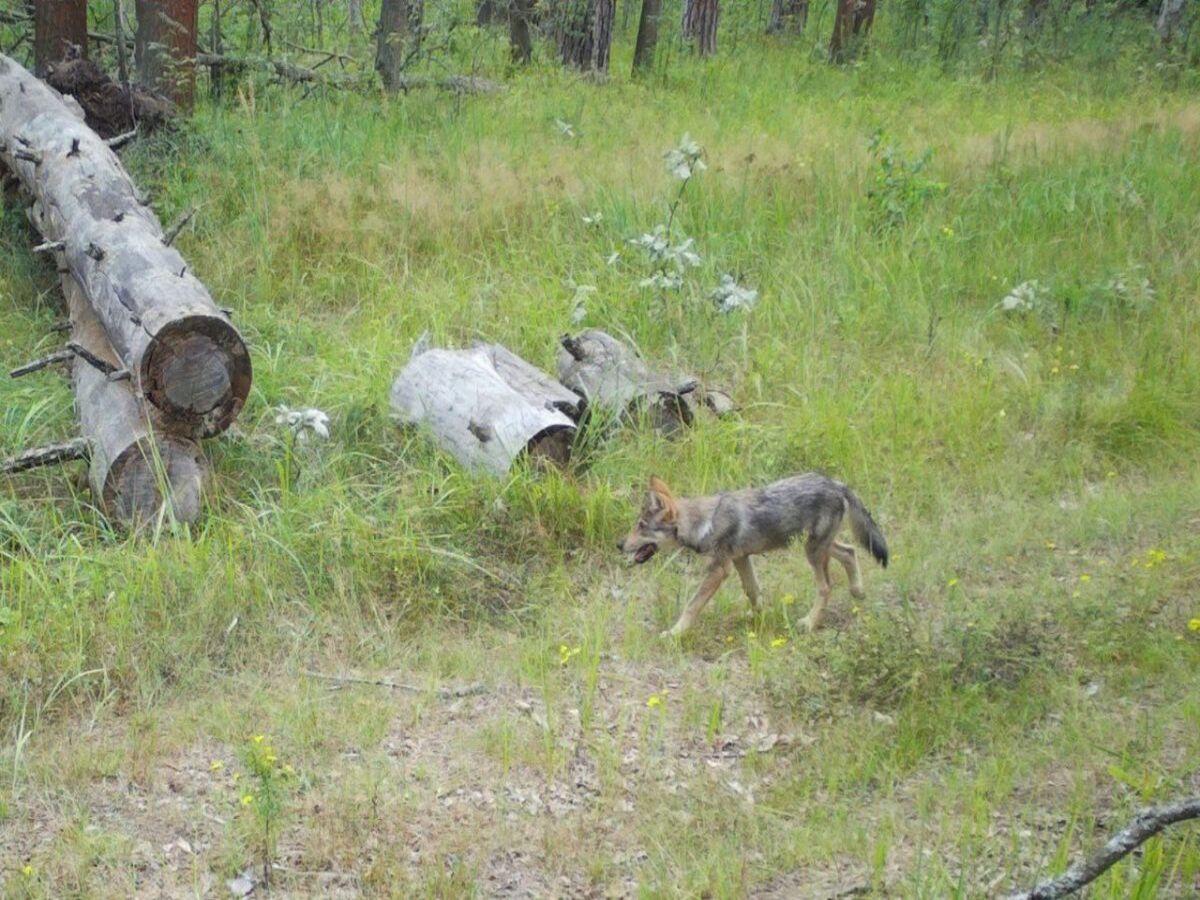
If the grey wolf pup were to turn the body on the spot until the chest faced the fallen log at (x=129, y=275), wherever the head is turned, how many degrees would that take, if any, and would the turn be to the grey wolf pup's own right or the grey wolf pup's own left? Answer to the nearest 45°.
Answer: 0° — it already faces it

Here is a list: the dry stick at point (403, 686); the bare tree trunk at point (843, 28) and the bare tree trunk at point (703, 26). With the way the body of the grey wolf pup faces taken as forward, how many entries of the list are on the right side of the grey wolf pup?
2

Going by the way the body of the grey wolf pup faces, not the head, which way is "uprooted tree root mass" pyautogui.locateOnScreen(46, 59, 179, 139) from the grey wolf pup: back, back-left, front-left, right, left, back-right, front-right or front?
front-right

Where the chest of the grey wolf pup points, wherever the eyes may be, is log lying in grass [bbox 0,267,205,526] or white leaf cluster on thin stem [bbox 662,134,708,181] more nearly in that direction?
the log lying in grass

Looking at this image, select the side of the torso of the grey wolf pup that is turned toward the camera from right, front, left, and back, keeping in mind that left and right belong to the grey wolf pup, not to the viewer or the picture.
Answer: left

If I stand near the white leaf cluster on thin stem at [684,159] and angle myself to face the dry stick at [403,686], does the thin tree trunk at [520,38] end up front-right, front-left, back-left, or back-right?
back-right

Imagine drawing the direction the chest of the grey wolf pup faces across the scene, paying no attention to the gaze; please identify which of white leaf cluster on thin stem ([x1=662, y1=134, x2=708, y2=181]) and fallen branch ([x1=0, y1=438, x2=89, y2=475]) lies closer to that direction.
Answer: the fallen branch

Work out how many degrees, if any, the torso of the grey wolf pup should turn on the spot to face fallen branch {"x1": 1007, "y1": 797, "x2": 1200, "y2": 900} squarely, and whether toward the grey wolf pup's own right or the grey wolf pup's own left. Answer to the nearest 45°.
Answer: approximately 90° to the grey wolf pup's own left

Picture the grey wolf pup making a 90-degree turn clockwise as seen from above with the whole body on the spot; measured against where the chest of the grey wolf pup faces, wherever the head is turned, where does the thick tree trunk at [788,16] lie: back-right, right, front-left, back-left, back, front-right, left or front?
front

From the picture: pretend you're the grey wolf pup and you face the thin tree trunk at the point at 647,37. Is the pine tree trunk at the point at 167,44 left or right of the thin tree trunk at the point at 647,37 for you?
left

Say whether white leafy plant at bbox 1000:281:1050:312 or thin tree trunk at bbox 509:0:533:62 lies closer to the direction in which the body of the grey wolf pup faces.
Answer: the thin tree trunk

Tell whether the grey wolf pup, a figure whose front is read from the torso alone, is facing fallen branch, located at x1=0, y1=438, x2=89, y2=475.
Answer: yes

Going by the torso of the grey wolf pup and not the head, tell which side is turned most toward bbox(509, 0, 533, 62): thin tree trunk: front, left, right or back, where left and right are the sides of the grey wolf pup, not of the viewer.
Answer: right

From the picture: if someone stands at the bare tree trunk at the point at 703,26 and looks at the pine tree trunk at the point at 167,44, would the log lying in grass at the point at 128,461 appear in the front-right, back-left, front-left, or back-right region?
front-left

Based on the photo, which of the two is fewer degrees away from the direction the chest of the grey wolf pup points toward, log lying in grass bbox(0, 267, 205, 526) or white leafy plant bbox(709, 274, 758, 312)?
the log lying in grass

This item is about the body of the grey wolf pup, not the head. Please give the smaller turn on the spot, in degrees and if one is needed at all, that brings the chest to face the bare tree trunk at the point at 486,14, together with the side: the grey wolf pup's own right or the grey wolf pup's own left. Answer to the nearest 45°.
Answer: approximately 90° to the grey wolf pup's own right

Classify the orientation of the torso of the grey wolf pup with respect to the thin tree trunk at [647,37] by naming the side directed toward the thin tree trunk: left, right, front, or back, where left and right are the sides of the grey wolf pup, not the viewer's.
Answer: right
